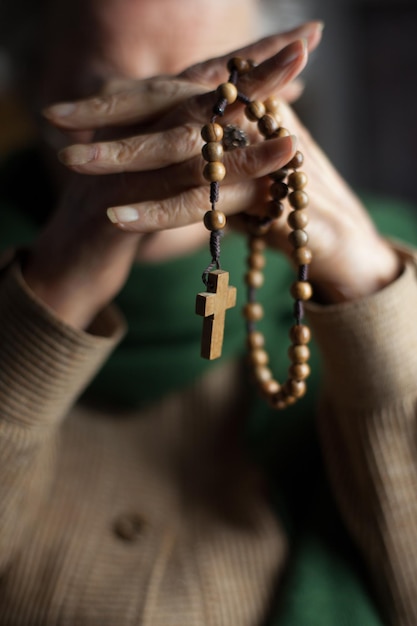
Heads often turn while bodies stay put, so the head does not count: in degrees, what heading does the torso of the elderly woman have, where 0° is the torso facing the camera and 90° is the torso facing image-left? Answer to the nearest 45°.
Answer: approximately 0°
